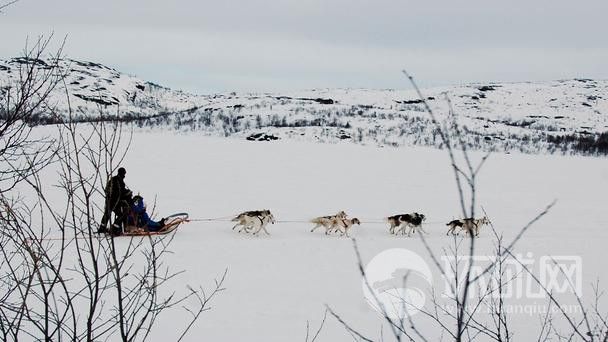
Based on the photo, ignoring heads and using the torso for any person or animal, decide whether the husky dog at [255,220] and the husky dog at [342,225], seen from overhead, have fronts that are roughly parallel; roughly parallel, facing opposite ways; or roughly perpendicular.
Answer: roughly parallel

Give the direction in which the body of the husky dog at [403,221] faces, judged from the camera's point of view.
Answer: to the viewer's right

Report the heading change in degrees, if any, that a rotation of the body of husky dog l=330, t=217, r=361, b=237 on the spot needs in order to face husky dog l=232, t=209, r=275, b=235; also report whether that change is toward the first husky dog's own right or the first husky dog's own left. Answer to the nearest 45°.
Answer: approximately 180°

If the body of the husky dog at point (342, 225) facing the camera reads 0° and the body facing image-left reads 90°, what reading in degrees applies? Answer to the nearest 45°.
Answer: approximately 270°

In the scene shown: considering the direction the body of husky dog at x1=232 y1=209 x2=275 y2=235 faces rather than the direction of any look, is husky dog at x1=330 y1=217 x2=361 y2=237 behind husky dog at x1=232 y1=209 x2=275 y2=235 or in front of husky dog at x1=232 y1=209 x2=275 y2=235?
in front

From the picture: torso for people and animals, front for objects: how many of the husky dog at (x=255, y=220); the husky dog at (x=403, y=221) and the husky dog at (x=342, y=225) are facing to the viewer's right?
3

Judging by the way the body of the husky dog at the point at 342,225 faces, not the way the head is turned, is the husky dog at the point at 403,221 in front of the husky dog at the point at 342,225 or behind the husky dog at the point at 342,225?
in front

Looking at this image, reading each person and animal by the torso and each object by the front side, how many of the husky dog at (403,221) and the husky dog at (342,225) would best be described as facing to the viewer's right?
2

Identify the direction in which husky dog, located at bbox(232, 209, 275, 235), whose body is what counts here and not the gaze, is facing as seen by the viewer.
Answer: to the viewer's right

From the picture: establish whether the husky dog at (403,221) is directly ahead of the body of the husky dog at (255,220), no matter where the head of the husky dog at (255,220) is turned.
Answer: yes
